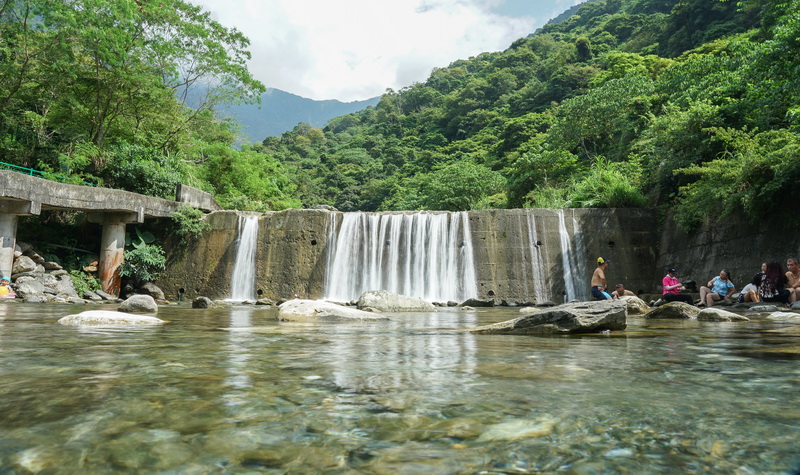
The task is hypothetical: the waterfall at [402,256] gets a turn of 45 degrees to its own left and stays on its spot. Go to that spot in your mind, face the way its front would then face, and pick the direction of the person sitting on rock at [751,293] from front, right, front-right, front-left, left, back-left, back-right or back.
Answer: front

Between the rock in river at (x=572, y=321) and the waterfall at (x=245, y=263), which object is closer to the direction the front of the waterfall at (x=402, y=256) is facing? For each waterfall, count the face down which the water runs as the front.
the rock in river

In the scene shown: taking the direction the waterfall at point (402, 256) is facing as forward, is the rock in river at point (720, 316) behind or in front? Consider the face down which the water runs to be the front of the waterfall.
in front

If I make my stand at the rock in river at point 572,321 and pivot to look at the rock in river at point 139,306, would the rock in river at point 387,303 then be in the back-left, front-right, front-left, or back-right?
front-right

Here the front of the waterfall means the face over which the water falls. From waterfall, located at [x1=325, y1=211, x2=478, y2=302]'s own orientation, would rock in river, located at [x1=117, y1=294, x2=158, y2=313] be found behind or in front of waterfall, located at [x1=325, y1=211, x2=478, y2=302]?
in front

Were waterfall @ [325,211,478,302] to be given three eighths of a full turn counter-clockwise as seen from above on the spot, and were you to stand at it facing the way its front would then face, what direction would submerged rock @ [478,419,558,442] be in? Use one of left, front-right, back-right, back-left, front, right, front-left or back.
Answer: back-right

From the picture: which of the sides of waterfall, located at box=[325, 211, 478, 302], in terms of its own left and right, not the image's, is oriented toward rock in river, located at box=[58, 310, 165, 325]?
front

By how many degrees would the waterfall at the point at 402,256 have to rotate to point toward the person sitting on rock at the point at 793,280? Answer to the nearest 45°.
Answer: approximately 45° to its left

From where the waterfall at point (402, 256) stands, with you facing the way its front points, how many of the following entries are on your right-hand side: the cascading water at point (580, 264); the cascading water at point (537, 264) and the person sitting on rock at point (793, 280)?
0

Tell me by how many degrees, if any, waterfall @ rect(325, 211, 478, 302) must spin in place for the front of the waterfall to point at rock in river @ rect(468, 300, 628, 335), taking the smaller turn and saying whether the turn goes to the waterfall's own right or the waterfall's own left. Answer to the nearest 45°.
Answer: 0° — it already faces it

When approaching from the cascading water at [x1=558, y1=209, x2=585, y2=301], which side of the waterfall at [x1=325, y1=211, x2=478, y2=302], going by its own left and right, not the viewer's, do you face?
left

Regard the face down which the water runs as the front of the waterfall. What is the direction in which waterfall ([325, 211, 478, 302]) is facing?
toward the camera

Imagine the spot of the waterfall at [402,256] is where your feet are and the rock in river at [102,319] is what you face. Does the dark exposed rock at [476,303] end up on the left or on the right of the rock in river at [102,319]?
left

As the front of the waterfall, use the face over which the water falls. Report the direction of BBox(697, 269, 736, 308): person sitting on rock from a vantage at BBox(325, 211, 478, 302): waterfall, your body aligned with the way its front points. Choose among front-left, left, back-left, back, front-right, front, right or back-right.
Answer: front-left

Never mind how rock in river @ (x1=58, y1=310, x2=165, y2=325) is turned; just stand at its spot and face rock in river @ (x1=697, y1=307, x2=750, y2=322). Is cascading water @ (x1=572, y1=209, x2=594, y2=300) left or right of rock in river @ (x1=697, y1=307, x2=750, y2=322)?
left

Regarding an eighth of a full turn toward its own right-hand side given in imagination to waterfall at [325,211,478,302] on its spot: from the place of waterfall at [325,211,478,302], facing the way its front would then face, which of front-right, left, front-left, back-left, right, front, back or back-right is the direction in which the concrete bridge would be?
front-right

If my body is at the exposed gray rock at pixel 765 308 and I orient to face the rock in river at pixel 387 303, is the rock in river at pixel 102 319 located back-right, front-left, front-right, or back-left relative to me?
front-left

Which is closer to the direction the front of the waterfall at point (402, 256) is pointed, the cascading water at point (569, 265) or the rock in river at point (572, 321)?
the rock in river

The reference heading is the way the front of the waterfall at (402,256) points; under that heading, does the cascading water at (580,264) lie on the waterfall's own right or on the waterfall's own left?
on the waterfall's own left

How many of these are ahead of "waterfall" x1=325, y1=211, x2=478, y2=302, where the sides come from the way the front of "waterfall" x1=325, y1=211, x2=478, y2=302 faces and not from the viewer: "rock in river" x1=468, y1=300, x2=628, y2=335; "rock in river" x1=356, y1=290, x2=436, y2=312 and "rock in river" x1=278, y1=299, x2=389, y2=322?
3

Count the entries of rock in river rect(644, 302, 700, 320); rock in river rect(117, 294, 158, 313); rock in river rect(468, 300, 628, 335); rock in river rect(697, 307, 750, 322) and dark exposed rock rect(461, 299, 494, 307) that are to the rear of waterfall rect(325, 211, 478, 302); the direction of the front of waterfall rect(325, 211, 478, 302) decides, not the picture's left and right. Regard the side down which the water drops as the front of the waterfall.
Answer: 0
